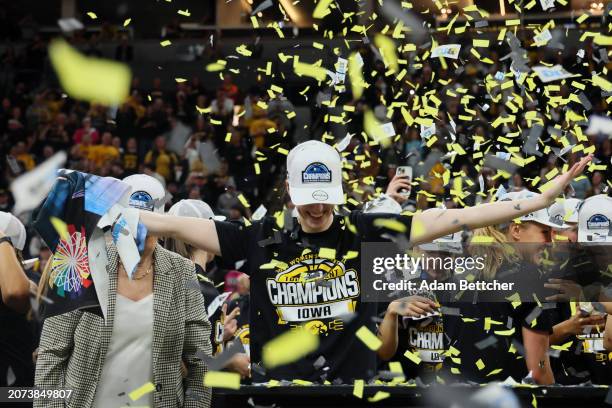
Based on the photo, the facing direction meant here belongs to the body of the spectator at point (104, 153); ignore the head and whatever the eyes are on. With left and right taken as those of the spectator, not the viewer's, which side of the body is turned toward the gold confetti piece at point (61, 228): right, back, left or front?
front

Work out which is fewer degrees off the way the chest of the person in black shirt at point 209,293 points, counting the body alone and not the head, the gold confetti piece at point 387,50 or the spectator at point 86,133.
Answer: the gold confetti piece

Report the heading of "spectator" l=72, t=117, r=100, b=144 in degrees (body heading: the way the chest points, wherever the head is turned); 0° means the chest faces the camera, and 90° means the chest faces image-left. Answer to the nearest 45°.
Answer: approximately 0°

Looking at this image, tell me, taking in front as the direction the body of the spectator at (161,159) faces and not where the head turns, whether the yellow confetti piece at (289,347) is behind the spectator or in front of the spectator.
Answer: in front
